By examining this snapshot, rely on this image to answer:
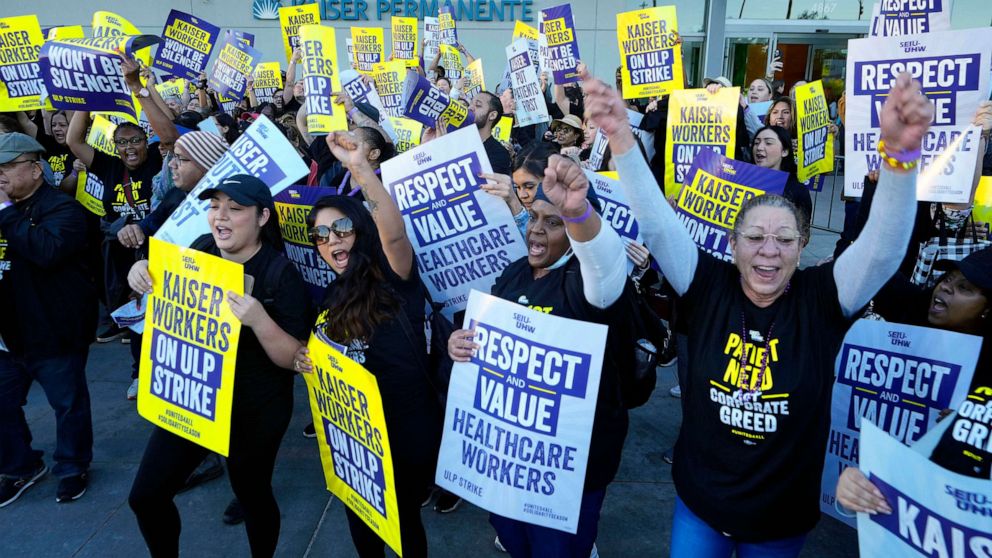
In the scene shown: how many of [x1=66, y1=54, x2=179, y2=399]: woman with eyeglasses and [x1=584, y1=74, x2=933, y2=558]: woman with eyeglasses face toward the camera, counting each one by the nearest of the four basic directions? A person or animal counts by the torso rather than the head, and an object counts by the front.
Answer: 2

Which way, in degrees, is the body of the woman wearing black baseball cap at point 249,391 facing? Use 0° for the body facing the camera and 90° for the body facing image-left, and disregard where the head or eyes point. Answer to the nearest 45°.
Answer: approximately 45°

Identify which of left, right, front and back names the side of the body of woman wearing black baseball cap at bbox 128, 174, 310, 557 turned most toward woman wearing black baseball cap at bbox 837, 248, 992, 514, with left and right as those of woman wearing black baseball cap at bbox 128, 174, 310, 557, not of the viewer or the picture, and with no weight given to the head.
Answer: left

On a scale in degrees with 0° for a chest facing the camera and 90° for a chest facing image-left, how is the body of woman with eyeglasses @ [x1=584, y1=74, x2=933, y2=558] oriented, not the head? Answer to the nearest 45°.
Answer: approximately 0°

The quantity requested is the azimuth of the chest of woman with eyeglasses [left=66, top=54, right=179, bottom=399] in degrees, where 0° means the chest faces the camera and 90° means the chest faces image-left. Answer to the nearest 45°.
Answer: approximately 0°

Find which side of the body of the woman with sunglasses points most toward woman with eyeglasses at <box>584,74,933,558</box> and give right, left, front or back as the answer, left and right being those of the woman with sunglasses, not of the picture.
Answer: left

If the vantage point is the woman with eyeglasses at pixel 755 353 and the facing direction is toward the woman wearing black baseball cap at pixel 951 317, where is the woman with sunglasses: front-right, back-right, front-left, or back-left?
back-left

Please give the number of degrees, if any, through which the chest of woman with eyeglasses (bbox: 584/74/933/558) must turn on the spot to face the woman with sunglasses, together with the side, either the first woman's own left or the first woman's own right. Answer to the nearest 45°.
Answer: approximately 90° to the first woman's own right
